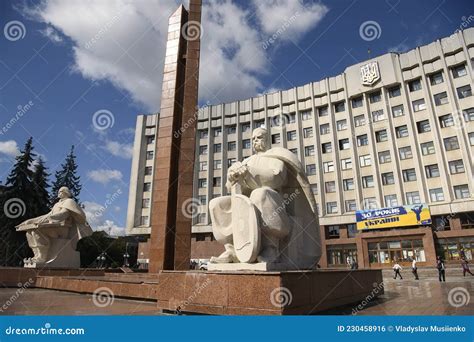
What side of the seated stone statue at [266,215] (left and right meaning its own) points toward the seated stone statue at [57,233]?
right

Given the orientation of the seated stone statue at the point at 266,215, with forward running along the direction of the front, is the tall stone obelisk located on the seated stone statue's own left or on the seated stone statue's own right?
on the seated stone statue's own right

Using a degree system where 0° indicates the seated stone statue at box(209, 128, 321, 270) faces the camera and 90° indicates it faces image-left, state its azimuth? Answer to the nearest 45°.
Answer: approximately 45°
